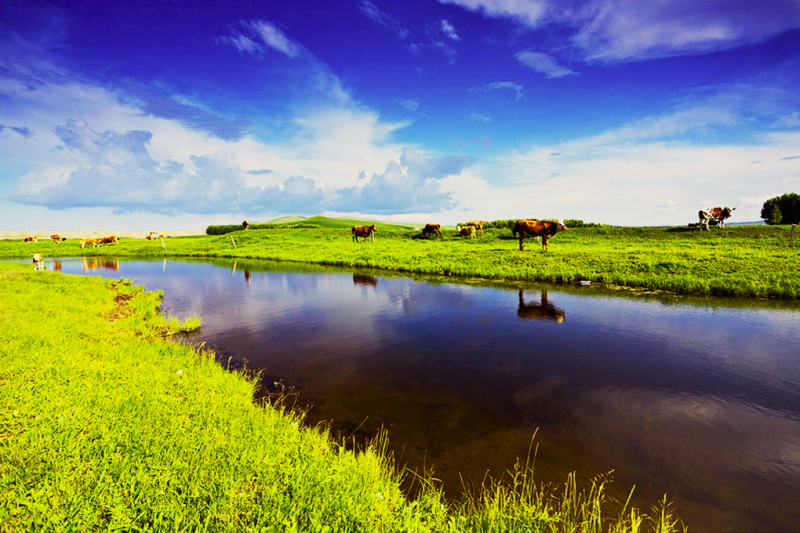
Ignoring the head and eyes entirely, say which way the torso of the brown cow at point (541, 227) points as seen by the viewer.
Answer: to the viewer's right

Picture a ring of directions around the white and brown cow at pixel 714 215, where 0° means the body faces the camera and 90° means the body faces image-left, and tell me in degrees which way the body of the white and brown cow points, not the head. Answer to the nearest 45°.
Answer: approximately 270°
